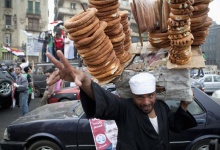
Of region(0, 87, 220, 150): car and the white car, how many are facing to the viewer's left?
2

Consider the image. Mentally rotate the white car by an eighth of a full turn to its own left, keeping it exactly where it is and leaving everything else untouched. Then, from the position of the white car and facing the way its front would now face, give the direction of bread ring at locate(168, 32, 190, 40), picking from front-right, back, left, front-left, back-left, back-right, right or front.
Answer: front-left

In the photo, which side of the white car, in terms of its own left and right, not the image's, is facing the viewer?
left

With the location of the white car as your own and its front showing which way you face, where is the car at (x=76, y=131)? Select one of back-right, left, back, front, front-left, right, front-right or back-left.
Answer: left

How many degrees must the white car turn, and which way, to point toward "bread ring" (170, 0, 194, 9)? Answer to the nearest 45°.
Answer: approximately 90° to its left

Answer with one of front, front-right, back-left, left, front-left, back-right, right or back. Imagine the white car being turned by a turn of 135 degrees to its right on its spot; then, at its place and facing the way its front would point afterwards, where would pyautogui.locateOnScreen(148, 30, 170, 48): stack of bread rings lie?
back-right

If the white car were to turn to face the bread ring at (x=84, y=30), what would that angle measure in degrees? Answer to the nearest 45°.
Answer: approximately 90° to its left

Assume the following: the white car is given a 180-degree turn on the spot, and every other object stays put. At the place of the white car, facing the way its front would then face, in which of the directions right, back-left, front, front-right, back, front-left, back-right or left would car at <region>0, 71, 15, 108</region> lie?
back-right

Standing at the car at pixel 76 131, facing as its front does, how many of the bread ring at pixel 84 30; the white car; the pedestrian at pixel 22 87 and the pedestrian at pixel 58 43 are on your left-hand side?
1

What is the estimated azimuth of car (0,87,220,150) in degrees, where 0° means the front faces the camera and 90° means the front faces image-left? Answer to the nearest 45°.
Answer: approximately 90°

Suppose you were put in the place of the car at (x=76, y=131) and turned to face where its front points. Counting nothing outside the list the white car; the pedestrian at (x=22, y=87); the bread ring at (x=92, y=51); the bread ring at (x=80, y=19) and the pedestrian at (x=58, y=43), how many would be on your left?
2
